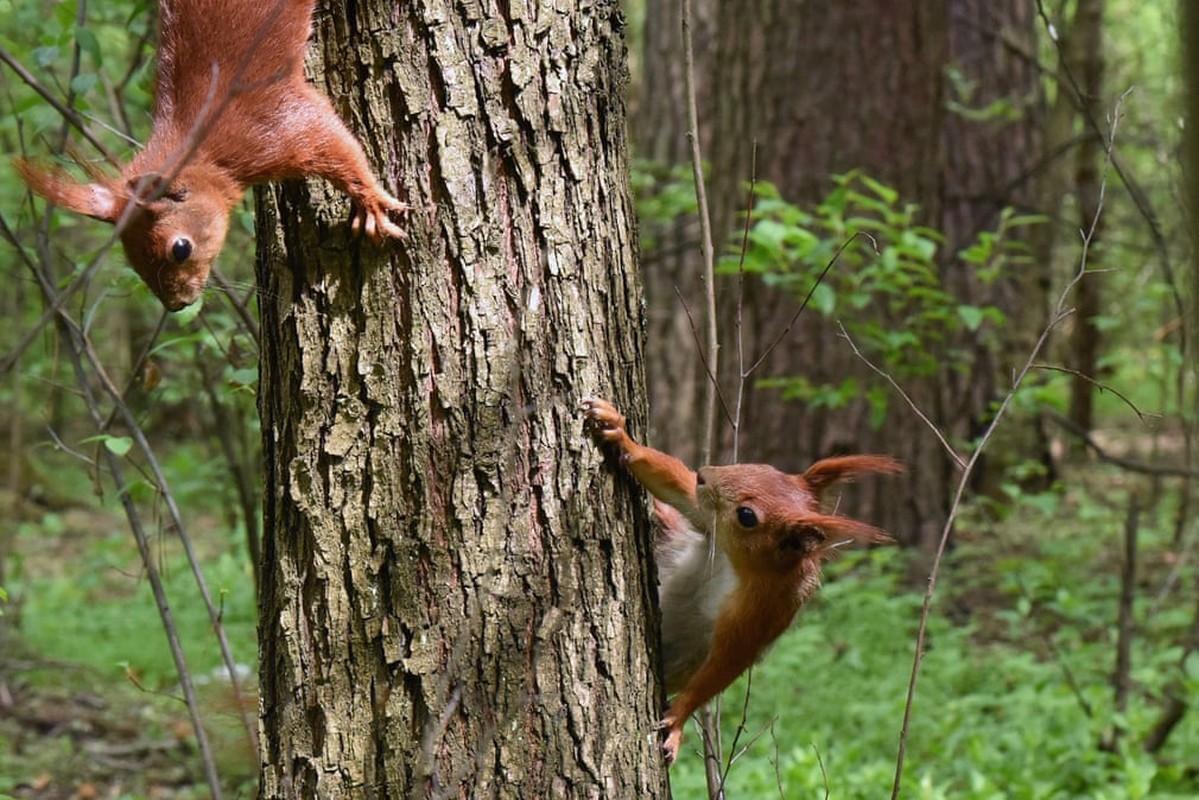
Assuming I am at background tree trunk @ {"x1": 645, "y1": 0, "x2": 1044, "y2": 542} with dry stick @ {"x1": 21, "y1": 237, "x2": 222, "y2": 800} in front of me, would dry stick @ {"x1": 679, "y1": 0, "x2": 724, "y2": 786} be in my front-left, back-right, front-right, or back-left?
front-left
